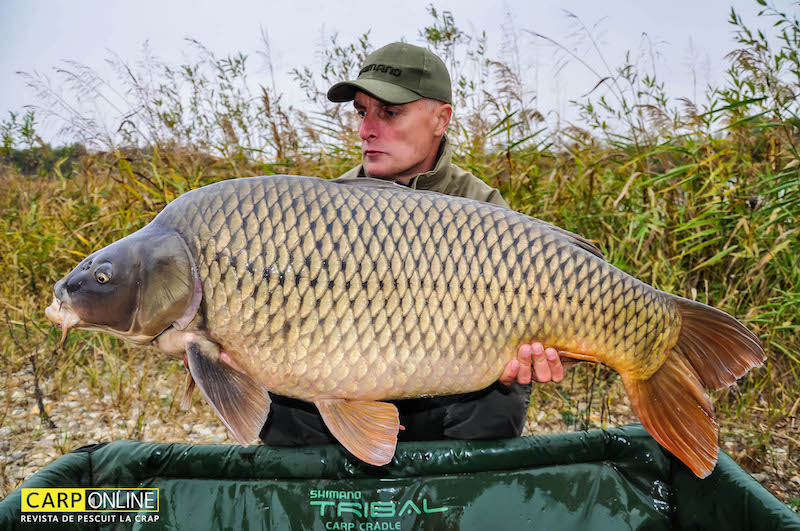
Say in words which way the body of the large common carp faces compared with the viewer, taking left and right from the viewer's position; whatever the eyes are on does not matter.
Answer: facing to the left of the viewer
